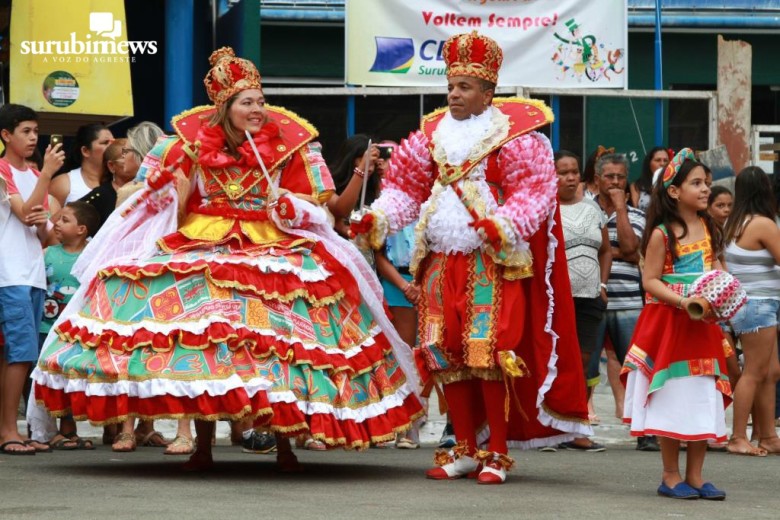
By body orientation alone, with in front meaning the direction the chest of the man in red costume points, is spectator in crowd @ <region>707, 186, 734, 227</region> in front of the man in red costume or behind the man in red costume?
behind

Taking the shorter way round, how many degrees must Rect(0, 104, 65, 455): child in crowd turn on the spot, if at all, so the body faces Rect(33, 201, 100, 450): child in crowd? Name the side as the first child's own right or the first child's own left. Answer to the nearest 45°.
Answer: approximately 90° to the first child's own left

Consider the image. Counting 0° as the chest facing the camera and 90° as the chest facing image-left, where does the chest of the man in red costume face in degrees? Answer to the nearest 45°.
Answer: approximately 45°
